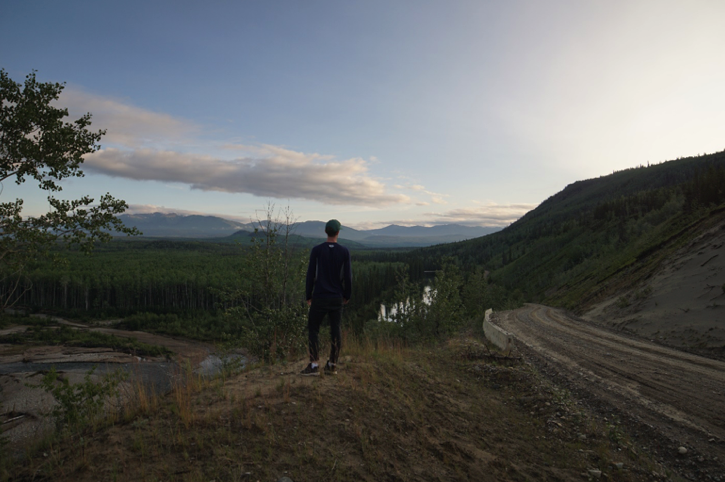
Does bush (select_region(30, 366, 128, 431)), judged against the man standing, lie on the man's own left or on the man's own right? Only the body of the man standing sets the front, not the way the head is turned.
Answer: on the man's own left

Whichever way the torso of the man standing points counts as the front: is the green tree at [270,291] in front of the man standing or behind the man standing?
in front

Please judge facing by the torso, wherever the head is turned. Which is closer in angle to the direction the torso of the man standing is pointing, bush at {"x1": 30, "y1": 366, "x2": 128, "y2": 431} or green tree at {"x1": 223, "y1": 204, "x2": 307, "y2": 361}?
the green tree

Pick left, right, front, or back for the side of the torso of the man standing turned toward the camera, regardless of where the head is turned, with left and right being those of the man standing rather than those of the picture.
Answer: back
